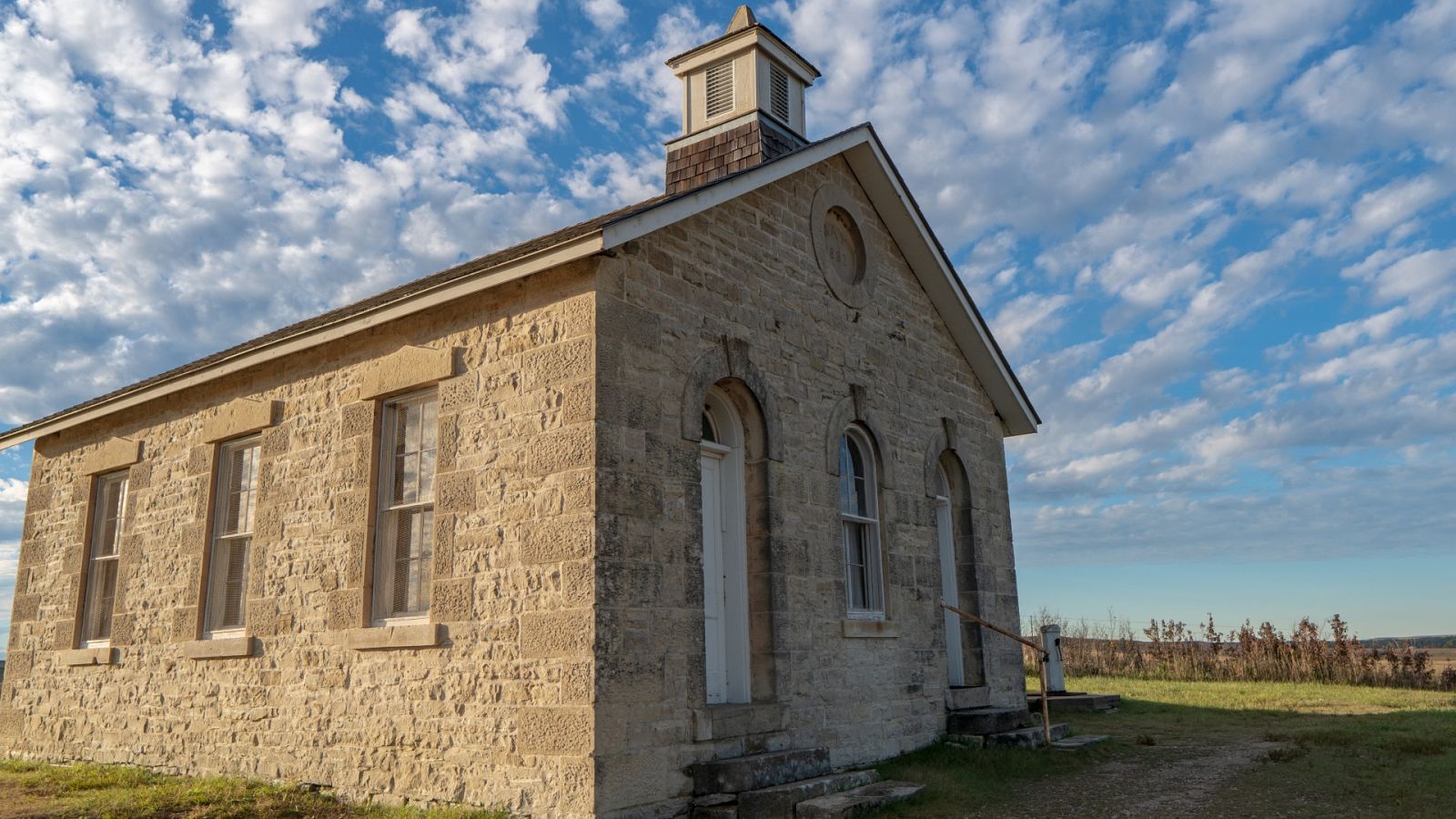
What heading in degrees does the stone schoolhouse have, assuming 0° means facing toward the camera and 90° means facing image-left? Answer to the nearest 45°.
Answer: approximately 315°
